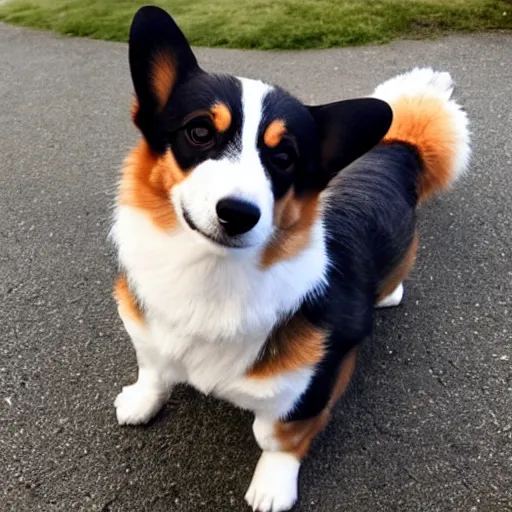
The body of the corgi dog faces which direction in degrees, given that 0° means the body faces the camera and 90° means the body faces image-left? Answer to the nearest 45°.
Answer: approximately 45°
